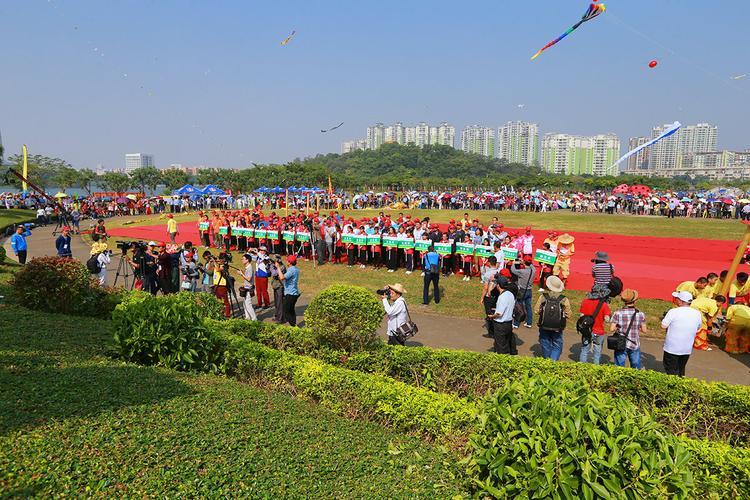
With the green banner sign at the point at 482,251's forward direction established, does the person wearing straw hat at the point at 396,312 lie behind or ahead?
ahead

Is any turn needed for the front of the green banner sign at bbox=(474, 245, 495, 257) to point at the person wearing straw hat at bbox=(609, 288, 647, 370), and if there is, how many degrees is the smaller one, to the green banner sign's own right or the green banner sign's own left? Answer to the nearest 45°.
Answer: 0° — it already faces them

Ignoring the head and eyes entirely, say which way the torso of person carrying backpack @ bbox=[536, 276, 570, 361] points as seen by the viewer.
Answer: away from the camera

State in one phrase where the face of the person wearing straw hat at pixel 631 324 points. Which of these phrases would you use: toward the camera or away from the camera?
away from the camera

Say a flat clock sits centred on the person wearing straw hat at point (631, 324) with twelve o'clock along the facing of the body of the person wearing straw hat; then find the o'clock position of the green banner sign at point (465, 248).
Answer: The green banner sign is roughly at 11 o'clock from the person wearing straw hat.

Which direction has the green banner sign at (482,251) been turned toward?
toward the camera

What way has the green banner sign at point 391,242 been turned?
toward the camera

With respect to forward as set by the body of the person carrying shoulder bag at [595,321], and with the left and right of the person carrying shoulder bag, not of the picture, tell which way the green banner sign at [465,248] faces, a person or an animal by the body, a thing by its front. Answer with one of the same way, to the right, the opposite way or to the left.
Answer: the opposite way

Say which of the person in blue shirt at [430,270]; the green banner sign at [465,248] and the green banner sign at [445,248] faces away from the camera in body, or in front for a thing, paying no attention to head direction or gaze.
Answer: the person in blue shirt

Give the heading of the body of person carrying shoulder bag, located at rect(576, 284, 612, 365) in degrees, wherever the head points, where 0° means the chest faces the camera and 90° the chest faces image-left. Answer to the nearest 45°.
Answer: approximately 180°

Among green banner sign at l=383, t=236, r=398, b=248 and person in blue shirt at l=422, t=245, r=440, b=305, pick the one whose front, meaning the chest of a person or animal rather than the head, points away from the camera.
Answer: the person in blue shirt

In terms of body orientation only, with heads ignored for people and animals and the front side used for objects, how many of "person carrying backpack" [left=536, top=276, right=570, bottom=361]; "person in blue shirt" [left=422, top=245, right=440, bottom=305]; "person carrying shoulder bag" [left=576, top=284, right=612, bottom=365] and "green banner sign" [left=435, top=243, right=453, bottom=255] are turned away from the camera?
3

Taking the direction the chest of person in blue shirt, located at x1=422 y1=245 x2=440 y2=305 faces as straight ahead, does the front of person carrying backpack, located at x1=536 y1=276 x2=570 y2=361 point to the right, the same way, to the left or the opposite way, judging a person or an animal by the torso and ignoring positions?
the same way

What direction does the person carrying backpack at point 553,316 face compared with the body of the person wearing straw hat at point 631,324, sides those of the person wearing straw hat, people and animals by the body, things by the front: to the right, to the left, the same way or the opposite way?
the same way

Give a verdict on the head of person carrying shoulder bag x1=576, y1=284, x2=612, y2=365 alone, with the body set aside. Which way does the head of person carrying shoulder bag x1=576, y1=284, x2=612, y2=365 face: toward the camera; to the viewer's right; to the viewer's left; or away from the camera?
away from the camera

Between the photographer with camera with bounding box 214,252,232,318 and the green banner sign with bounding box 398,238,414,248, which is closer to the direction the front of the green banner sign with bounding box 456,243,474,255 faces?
the photographer with camera

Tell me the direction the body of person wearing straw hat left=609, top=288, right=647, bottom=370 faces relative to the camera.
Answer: away from the camera

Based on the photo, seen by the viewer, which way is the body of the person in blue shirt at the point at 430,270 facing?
away from the camera

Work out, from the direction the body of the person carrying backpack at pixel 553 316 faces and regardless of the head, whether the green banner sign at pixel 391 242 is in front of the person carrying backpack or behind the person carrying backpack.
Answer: in front
